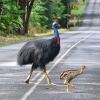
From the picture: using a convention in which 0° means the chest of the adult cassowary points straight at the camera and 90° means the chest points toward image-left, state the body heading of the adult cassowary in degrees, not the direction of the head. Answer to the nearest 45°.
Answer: approximately 270°
